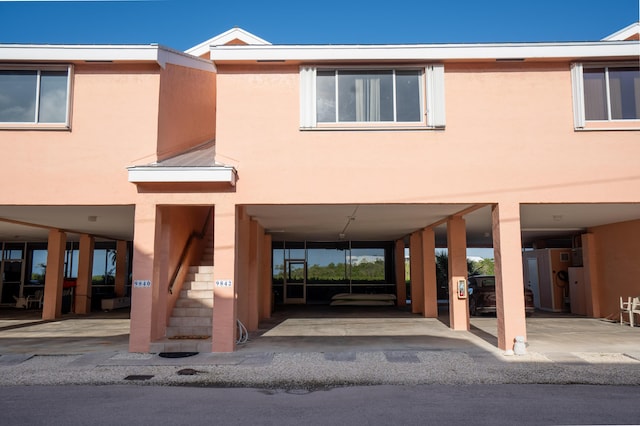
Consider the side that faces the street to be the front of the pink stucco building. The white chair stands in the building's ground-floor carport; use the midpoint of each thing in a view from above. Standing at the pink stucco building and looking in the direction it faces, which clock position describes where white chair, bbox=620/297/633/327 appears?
The white chair is roughly at 8 o'clock from the pink stucco building.

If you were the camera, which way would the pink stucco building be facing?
facing the viewer

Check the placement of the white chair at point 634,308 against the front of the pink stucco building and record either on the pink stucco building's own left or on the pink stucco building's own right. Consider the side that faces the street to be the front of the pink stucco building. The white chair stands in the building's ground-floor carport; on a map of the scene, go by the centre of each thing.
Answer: on the pink stucco building's own left

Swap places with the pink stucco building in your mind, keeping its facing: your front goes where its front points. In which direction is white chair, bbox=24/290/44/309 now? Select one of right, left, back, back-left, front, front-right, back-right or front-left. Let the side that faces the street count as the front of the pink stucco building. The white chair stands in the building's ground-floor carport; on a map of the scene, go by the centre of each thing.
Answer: back-right
